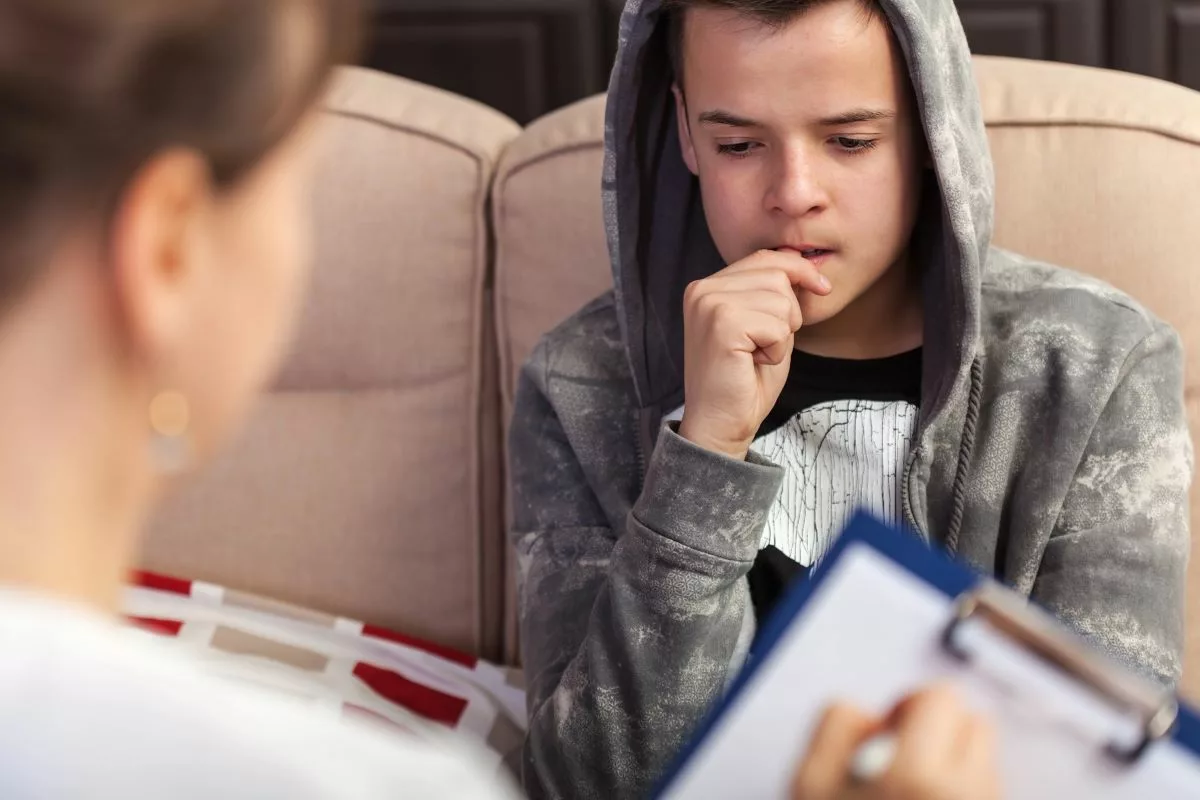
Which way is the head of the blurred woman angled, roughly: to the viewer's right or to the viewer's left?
to the viewer's right

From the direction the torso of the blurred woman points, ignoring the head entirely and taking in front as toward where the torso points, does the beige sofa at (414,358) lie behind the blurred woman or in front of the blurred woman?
in front

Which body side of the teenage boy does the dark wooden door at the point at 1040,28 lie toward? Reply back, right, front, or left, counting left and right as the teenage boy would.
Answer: back

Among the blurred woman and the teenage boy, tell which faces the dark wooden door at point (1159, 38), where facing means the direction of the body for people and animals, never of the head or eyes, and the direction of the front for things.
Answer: the blurred woman

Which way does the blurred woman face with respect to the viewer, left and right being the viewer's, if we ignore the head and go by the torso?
facing away from the viewer and to the right of the viewer

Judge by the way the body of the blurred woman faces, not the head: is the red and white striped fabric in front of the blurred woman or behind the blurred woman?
in front

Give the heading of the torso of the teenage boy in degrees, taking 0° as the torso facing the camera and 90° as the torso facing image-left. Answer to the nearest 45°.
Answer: approximately 0°

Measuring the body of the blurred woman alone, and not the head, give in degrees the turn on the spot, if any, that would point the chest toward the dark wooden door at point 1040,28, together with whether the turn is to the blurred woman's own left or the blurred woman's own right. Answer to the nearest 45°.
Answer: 0° — they already face it

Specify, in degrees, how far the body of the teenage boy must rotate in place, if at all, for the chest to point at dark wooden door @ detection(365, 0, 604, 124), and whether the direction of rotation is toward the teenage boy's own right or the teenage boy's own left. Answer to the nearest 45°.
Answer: approximately 135° to the teenage boy's own right

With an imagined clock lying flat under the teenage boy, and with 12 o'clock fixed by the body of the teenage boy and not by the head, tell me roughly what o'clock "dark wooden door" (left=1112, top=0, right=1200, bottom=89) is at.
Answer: The dark wooden door is roughly at 7 o'clock from the teenage boy.

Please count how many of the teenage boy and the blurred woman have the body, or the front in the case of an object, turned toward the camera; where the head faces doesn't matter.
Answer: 1

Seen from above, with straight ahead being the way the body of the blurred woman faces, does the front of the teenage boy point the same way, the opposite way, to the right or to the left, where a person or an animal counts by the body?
the opposite way
